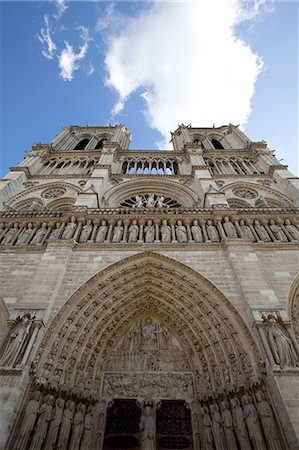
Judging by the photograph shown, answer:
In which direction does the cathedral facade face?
toward the camera

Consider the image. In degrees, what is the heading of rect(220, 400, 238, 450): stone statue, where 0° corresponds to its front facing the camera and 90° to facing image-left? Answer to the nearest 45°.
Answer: approximately 45°
